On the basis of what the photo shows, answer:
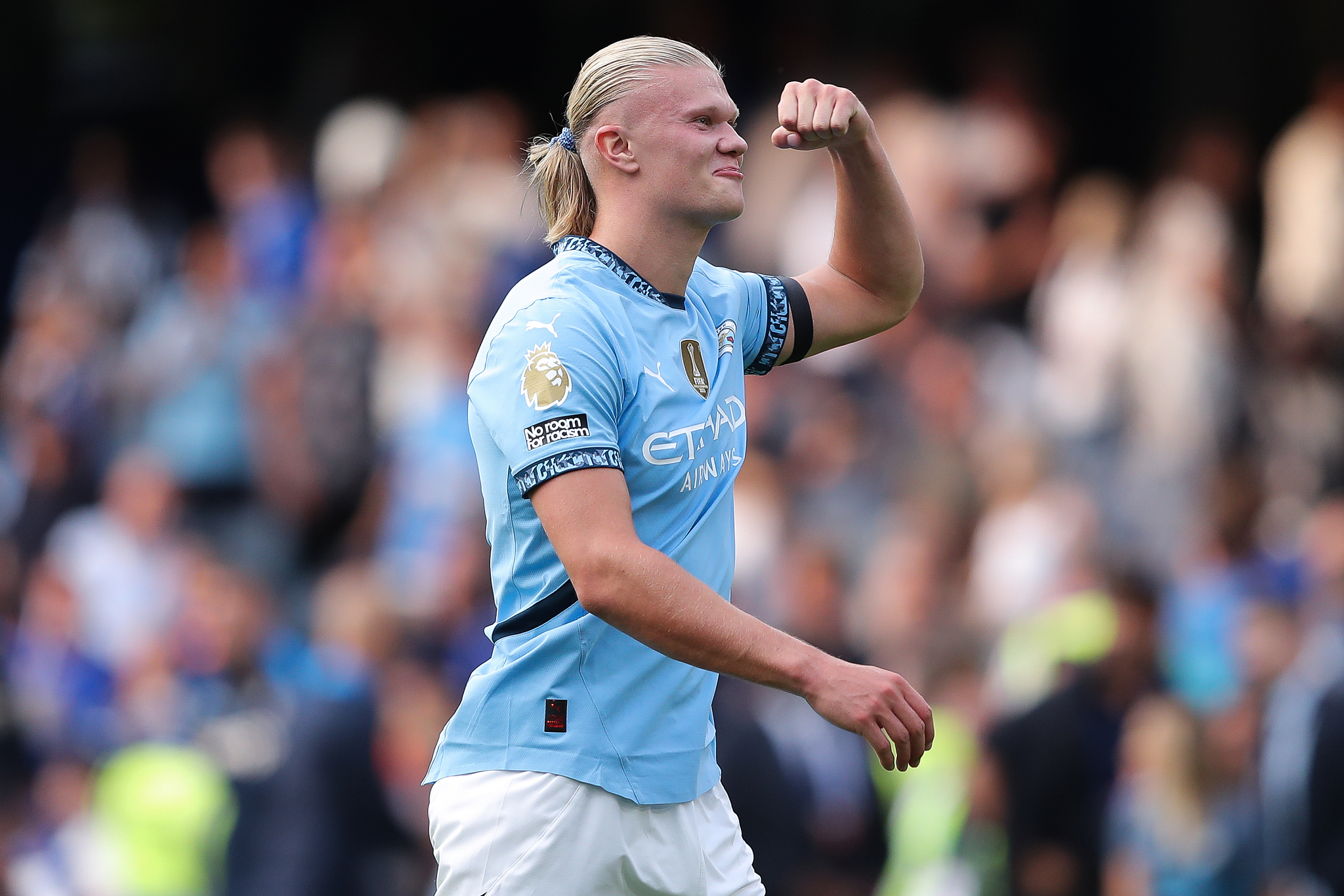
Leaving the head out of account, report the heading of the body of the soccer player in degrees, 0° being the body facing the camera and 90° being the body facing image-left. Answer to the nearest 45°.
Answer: approximately 315°

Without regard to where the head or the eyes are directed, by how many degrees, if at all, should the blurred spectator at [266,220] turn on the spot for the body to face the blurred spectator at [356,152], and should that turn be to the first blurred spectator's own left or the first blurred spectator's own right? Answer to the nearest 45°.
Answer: approximately 135° to the first blurred spectator's own left

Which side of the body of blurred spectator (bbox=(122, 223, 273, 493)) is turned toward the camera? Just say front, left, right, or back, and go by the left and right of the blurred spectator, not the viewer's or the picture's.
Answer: front

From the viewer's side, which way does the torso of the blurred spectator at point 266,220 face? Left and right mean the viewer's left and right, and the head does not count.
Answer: facing the viewer and to the left of the viewer

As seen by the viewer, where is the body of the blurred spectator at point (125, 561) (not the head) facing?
toward the camera

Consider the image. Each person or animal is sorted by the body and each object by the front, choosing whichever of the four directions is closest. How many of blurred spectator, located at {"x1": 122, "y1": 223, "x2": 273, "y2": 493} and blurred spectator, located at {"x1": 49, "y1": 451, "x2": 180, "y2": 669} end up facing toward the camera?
2

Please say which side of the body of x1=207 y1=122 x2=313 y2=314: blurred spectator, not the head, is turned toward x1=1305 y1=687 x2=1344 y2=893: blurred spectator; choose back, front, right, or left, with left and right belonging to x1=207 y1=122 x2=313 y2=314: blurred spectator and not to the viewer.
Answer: left

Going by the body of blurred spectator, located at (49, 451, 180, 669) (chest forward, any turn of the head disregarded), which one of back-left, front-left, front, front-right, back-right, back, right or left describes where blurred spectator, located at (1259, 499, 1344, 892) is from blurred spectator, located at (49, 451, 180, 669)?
front-left

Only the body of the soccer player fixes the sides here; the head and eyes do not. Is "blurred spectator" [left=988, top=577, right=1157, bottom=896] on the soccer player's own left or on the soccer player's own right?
on the soccer player's own left

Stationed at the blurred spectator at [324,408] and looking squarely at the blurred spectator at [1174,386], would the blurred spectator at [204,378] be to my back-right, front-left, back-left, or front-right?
back-left

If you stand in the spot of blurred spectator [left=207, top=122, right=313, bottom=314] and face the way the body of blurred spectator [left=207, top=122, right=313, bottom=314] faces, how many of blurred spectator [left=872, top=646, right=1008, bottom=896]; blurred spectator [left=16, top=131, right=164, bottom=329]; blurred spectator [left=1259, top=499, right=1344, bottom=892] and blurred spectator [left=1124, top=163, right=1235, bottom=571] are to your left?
3
